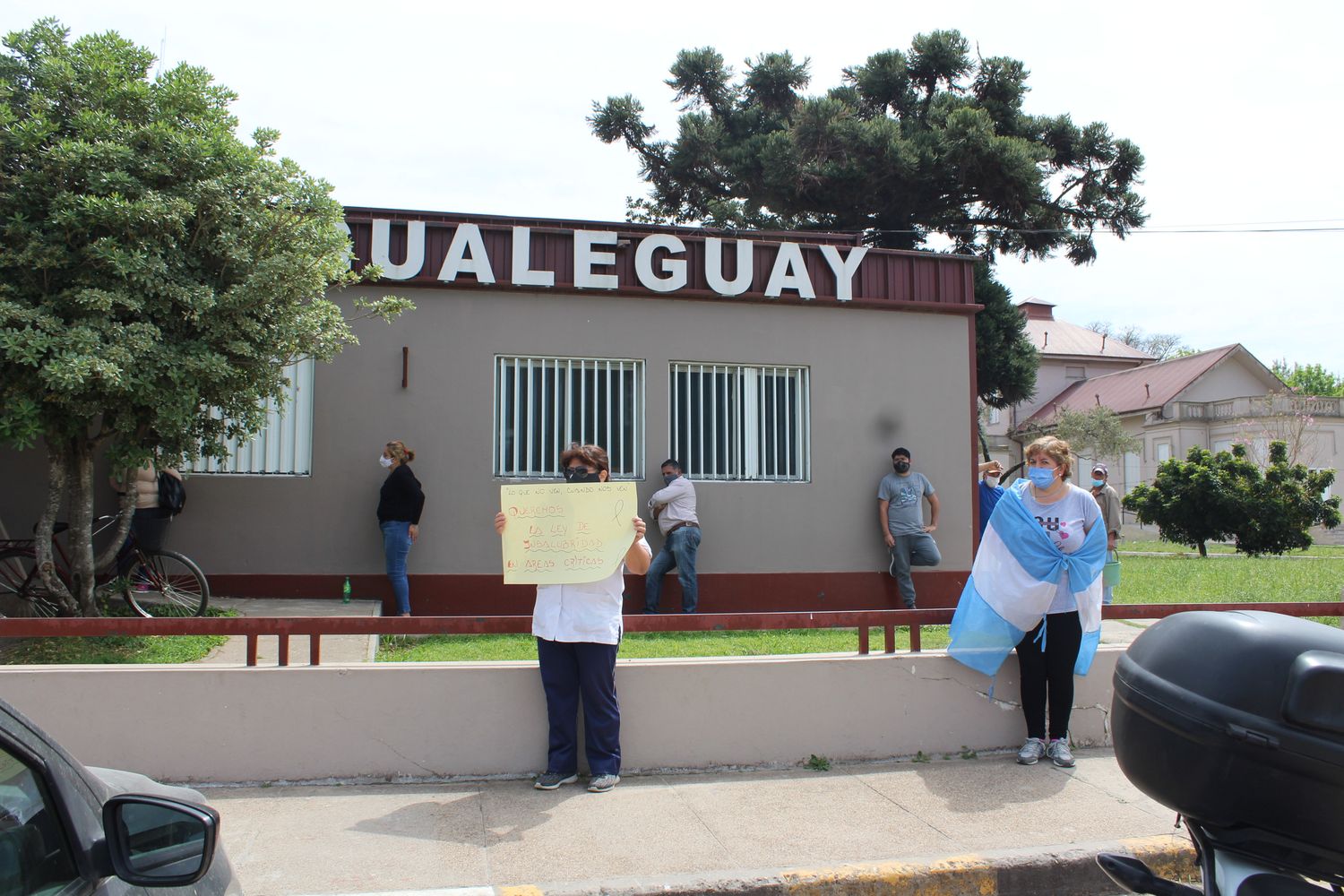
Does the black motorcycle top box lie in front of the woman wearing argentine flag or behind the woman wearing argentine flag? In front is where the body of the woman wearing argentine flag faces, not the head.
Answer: in front

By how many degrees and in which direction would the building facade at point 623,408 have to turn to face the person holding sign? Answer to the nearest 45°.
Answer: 0° — it already faces them

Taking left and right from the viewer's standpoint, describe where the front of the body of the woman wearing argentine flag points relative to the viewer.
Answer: facing the viewer

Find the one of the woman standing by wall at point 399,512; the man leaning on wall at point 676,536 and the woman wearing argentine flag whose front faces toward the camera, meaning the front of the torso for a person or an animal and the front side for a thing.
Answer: the woman wearing argentine flag

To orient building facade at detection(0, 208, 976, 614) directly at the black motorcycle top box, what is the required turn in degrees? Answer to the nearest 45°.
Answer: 0° — it already faces it

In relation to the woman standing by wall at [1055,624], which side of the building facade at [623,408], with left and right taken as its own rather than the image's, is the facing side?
front

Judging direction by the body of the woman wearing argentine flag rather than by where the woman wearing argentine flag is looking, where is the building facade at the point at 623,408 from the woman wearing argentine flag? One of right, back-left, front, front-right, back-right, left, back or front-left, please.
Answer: back-right

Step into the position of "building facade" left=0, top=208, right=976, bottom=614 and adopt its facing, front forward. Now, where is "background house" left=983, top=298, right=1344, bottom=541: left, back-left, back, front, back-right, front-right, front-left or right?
back-left

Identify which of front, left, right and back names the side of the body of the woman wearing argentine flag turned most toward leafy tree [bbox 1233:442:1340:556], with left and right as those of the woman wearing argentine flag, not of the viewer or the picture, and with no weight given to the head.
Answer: back

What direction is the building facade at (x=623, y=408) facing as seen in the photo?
toward the camera

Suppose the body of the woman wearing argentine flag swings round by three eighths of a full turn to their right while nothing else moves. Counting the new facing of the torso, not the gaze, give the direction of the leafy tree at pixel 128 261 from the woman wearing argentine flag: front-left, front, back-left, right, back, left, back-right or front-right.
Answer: front-left
